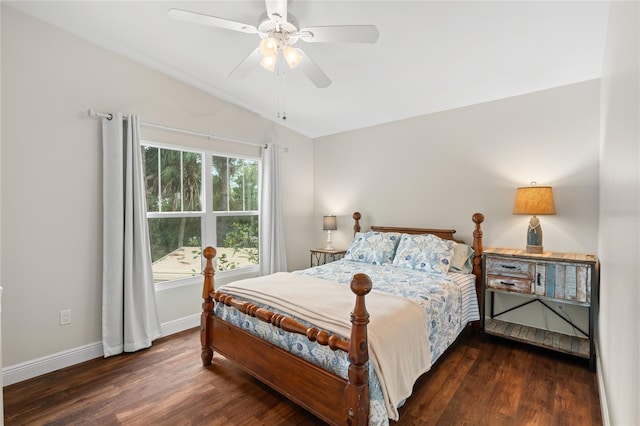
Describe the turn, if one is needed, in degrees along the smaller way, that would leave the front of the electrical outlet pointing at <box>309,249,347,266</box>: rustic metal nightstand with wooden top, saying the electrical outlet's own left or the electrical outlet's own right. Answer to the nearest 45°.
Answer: approximately 90° to the electrical outlet's own left

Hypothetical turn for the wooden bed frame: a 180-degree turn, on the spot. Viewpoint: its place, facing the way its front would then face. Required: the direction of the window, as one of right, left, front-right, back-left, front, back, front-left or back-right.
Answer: left

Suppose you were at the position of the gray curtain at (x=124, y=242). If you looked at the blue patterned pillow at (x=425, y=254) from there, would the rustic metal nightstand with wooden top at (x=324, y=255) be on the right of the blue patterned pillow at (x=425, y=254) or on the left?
left

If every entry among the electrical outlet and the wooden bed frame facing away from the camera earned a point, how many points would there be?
0

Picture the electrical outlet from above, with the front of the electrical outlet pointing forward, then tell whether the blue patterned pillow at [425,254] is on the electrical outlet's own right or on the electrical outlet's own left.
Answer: on the electrical outlet's own left

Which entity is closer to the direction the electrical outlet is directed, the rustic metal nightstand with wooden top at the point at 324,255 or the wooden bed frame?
the wooden bed frame

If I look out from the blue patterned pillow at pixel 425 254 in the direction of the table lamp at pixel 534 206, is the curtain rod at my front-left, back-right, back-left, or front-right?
back-right

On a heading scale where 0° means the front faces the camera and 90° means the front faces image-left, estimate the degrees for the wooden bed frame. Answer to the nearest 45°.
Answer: approximately 45°

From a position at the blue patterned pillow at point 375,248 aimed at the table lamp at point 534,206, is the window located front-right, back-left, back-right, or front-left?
back-right

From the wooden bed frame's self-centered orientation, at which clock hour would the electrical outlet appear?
The electrical outlet is roughly at 2 o'clock from the wooden bed frame.

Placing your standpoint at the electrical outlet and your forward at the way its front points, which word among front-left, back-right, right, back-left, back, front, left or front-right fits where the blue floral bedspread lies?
front-left

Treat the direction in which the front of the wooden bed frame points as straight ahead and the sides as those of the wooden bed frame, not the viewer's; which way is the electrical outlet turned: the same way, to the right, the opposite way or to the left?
to the left
